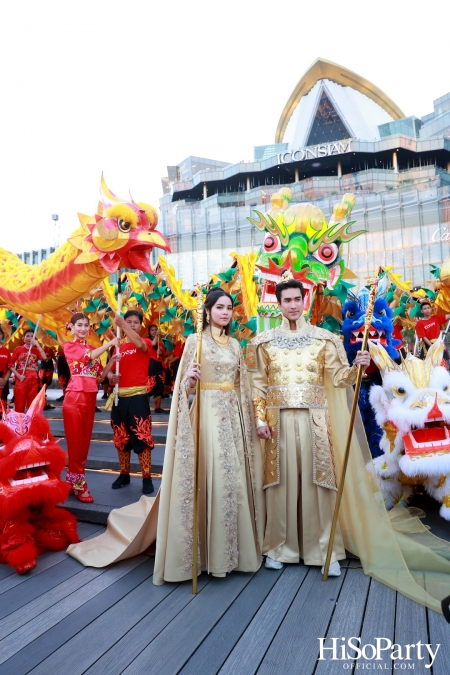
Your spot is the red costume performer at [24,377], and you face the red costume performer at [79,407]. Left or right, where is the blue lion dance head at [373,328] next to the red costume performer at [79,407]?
left

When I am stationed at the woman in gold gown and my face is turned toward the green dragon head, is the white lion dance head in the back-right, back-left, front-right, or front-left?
front-right

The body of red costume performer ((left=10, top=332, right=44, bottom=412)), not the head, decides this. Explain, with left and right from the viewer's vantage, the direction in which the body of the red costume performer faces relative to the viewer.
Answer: facing the viewer

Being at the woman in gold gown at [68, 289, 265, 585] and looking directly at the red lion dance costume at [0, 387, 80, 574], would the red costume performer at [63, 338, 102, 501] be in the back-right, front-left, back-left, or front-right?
front-right

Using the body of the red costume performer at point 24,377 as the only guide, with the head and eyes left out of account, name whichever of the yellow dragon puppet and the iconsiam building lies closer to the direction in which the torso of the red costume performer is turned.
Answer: the yellow dragon puppet

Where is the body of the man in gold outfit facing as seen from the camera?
toward the camera

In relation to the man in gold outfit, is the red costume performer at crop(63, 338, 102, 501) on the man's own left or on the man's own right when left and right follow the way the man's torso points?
on the man's own right

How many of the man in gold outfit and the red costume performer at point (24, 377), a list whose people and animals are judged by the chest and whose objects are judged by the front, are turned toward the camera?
2

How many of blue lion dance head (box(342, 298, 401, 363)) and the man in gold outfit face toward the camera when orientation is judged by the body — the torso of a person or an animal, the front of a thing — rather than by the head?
2
